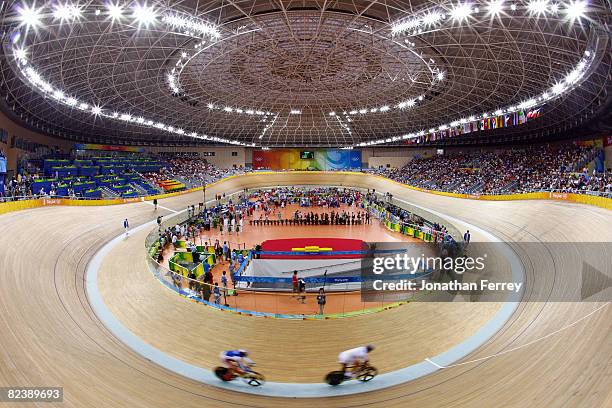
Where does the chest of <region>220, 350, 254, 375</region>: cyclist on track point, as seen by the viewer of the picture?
to the viewer's right

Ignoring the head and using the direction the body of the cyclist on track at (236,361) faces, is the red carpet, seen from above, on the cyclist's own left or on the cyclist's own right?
on the cyclist's own left

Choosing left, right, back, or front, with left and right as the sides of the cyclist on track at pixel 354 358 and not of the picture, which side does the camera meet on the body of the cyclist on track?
right

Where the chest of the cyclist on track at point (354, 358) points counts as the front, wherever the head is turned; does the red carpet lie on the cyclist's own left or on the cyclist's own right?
on the cyclist's own left
